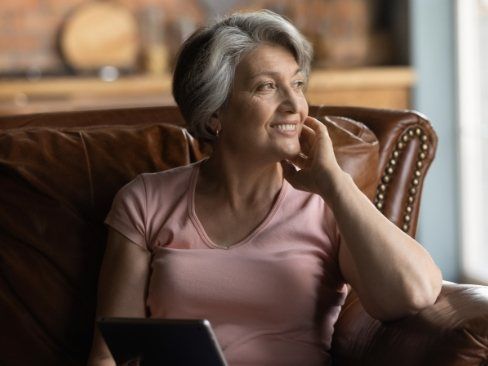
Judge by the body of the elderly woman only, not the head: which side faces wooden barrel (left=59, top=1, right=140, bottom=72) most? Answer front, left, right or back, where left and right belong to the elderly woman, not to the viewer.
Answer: back

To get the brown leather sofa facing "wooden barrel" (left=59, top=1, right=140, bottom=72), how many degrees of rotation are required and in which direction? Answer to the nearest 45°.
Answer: approximately 180°

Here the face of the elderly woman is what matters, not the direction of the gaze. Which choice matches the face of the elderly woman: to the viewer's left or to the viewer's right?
to the viewer's right

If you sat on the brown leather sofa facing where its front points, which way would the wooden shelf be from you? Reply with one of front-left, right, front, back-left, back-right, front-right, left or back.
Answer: back

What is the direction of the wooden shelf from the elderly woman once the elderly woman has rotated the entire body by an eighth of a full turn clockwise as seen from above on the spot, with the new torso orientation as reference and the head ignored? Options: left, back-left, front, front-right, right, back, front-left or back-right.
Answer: back-right

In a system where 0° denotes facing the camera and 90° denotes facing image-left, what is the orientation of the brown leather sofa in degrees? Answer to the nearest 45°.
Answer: approximately 0°

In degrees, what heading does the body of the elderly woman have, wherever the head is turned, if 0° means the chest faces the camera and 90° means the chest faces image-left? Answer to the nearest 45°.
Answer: approximately 0°
